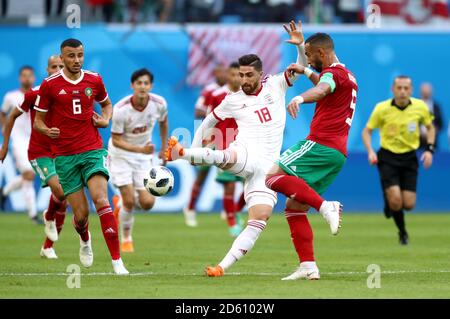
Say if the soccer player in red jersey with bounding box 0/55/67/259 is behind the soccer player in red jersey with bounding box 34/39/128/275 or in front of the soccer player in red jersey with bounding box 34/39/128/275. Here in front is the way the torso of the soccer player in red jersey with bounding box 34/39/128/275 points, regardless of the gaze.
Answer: behind

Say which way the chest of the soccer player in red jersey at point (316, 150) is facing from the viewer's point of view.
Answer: to the viewer's left

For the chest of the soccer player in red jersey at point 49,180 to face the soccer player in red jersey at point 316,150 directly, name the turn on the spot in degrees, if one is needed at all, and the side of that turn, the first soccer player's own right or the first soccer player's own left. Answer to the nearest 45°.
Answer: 0° — they already face them

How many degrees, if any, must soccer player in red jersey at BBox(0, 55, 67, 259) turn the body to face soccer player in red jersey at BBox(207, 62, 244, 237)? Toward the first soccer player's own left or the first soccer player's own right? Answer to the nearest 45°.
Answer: approximately 90° to the first soccer player's own left

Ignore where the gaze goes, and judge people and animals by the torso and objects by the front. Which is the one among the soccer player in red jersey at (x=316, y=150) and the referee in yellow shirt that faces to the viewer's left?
the soccer player in red jersey

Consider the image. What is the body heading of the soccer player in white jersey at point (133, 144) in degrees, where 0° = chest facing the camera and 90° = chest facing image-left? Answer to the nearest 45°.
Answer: approximately 0°

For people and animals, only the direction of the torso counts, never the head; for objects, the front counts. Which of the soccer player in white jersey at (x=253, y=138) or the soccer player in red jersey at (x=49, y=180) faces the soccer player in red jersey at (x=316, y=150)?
the soccer player in red jersey at (x=49, y=180)

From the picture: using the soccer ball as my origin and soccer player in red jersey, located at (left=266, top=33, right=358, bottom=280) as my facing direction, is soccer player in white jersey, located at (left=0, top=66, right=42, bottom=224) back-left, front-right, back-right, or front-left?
back-left

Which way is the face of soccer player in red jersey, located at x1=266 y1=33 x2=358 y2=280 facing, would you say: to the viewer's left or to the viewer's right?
to the viewer's left
